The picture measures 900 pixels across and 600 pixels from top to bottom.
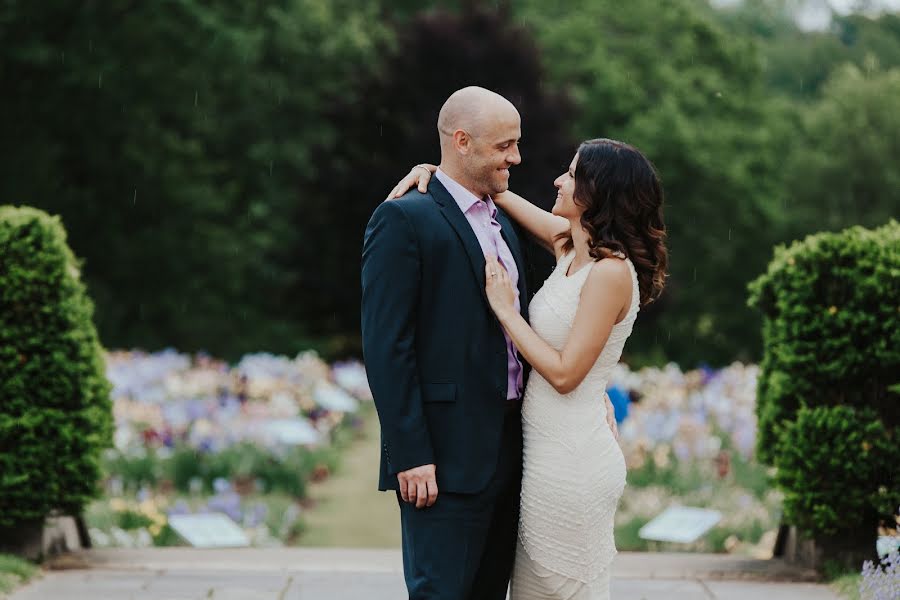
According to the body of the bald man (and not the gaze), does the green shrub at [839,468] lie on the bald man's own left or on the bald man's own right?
on the bald man's own left

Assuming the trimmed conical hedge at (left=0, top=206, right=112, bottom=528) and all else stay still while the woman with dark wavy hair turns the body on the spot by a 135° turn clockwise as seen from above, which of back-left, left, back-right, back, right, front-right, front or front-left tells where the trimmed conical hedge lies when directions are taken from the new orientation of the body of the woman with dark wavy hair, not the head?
left

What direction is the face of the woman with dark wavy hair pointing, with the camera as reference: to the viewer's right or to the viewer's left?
to the viewer's left

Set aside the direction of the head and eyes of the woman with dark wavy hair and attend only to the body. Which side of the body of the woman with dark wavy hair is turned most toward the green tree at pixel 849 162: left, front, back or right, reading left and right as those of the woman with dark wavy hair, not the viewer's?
right

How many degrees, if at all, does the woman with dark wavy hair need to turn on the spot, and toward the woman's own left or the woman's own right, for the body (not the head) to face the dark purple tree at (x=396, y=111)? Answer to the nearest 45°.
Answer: approximately 90° to the woman's own right

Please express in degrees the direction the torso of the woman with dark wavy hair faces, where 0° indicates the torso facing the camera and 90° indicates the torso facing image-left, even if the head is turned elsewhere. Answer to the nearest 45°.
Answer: approximately 90°

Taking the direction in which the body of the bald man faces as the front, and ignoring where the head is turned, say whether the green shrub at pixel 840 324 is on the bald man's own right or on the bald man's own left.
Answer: on the bald man's own left

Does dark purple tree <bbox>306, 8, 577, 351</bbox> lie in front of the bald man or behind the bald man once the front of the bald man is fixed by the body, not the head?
behind

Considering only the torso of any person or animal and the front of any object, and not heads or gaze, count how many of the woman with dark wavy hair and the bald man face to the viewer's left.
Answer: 1

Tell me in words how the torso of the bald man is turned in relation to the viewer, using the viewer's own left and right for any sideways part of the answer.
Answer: facing the viewer and to the right of the viewer
